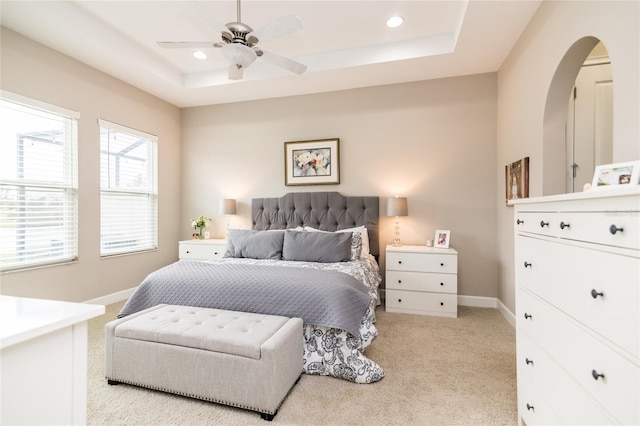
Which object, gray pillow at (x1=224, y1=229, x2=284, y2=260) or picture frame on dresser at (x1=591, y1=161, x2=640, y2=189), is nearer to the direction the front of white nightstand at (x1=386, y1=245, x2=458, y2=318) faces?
the picture frame on dresser

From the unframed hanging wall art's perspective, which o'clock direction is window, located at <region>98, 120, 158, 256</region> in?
The window is roughly at 1 o'clock from the unframed hanging wall art.

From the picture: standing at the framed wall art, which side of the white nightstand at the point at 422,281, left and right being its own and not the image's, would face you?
right

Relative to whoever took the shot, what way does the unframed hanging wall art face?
facing the viewer and to the left of the viewer

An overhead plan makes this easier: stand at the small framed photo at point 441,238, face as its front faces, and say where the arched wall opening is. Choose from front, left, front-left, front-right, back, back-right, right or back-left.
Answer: front-left

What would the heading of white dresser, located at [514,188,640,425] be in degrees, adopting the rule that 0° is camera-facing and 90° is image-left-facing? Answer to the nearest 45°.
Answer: approximately 45°

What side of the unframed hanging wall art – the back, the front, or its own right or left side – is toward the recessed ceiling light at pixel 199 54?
front

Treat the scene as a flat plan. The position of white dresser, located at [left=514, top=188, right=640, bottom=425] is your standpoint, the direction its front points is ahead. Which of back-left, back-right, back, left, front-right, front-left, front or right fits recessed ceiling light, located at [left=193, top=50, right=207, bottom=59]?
front-right

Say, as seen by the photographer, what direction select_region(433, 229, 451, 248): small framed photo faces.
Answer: facing the viewer

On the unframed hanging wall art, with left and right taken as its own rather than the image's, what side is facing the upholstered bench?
front

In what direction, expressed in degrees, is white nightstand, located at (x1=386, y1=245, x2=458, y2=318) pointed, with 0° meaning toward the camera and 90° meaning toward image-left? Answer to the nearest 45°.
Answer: approximately 0°

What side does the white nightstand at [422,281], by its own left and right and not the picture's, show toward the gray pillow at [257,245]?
right

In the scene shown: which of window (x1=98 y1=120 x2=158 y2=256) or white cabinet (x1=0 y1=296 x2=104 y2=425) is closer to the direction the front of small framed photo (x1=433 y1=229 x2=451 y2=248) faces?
the white cabinet

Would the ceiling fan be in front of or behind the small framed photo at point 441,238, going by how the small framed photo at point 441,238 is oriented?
in front

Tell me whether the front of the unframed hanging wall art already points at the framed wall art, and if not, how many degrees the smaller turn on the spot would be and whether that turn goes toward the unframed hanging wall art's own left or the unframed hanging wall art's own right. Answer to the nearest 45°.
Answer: approximately 45° to the unframed hanging wall art's own right
